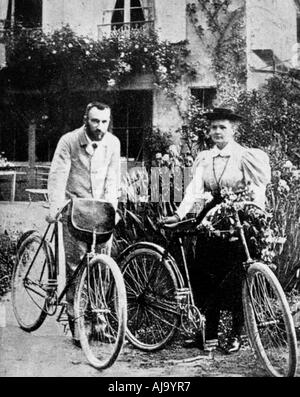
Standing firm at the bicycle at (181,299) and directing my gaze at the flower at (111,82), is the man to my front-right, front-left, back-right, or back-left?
front-left

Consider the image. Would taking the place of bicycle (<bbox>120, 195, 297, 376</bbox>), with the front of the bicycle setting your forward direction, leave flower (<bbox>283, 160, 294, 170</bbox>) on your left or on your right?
on your left

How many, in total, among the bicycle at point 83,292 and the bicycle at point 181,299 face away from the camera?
0

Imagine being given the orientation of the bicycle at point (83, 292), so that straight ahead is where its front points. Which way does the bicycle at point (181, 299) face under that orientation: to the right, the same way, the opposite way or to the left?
the same way

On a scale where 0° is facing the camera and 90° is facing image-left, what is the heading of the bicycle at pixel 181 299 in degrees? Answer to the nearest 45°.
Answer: approximately 315°

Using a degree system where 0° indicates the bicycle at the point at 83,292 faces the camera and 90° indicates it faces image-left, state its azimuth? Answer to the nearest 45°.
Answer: approximately 315°

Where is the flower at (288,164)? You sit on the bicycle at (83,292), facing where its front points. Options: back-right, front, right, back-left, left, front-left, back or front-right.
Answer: front-left

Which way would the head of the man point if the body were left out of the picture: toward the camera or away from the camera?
toward the camera

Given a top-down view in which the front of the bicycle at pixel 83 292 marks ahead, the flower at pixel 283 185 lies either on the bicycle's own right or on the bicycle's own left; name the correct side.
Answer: on the bicycle's own left

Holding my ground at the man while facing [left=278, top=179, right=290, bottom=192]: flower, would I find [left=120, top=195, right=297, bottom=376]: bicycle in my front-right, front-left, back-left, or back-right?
front-right
